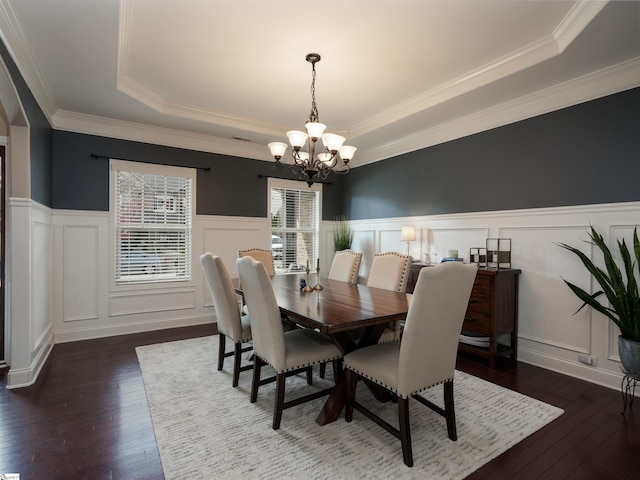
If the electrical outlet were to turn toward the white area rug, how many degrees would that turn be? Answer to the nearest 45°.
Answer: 0° — it already faces it

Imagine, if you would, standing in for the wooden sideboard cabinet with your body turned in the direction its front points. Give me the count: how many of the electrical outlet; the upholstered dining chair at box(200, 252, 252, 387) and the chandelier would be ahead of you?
2

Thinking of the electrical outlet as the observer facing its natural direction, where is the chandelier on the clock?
The chandelier is roughly at 12 o'clock from the electrical outlet.

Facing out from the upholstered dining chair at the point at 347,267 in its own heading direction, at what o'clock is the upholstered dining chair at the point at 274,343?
the upholstered dining chair at the point at 274,343 is roughly at 11 o'clock from the upholstered dining chair at the point at 347,267.

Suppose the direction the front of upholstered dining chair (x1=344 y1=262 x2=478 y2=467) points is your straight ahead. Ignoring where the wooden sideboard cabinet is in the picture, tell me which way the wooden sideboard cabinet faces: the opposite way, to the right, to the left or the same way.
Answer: to the left

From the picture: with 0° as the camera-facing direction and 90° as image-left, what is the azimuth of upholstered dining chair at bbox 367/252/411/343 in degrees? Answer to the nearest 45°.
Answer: approximately 45°

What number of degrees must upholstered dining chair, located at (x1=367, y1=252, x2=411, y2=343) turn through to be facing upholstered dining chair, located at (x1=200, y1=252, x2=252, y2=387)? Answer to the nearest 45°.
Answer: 0° — it already faces it

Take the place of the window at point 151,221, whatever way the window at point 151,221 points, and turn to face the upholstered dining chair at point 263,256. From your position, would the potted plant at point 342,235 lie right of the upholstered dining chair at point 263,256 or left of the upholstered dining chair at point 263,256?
left
